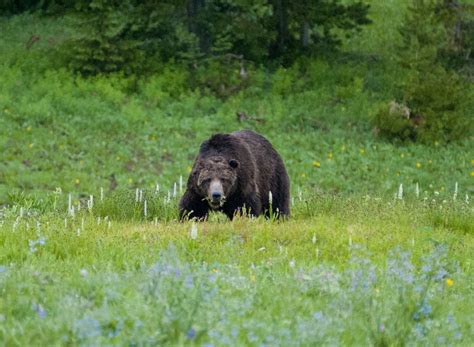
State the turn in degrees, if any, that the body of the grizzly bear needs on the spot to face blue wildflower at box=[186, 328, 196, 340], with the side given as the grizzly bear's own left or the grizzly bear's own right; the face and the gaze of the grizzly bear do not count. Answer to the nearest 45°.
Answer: approximately 45° to the grizzly bear's own left

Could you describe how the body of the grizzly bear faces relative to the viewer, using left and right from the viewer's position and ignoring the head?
facing the viewer and to the left of the viewer
